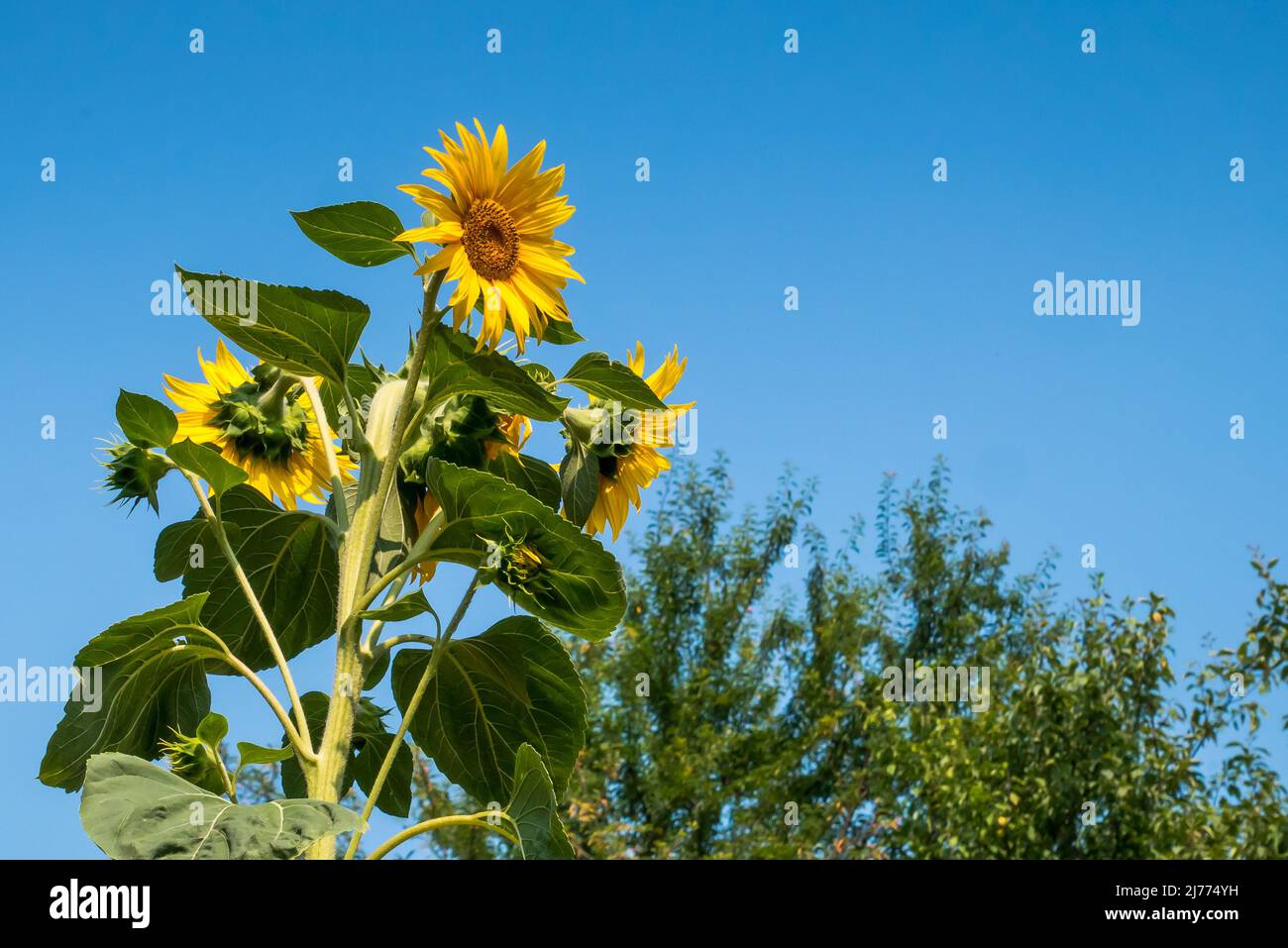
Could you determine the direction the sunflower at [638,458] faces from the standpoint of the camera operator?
facing away from the viewer and to the right of the viewer
